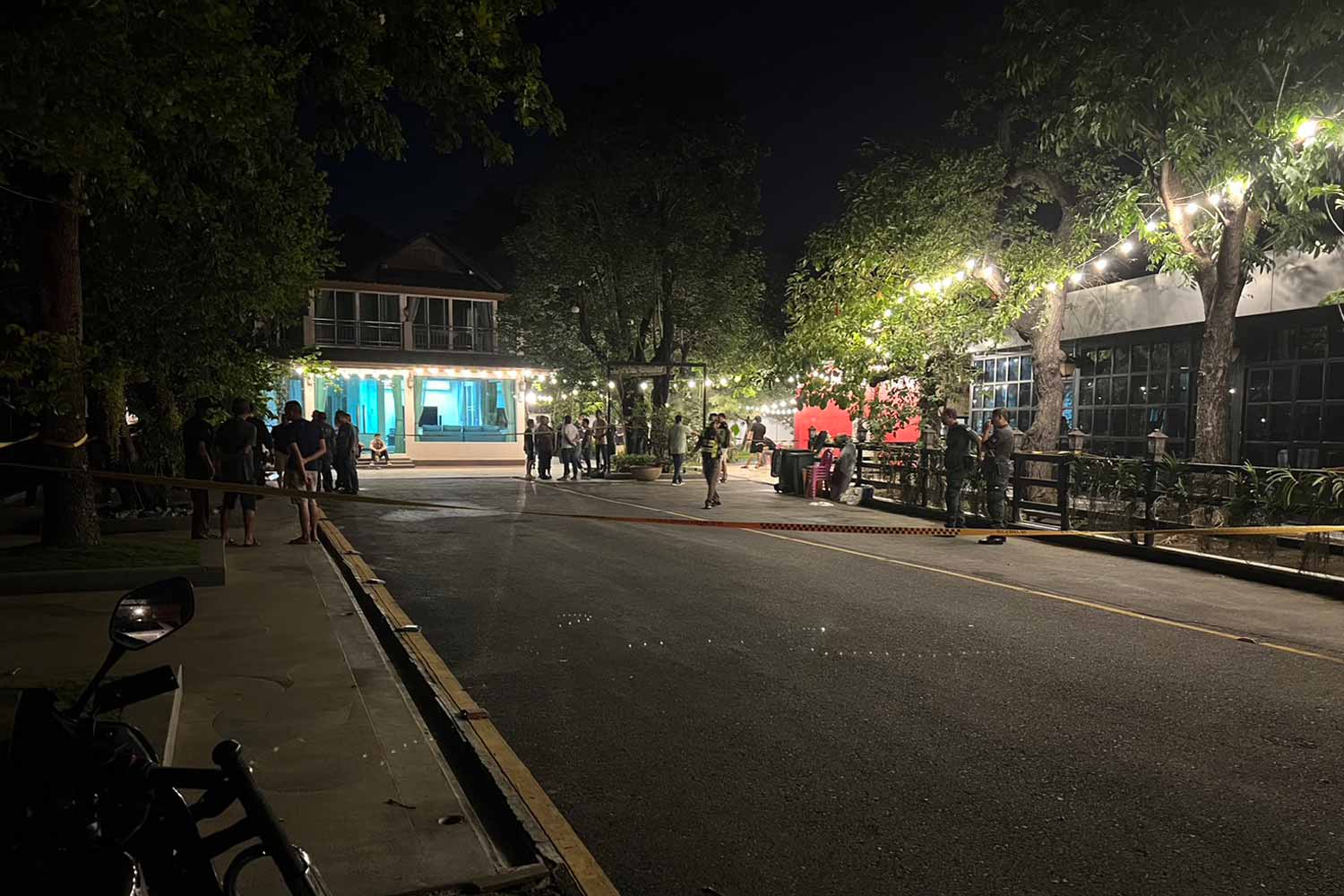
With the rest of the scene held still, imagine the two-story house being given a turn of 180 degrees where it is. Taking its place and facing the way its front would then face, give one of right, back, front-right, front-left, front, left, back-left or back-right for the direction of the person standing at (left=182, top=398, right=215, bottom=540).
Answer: back

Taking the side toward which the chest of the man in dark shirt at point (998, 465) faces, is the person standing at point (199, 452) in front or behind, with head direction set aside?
in front

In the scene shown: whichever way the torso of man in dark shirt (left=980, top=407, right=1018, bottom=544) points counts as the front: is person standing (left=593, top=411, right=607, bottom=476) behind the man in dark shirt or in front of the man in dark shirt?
in front

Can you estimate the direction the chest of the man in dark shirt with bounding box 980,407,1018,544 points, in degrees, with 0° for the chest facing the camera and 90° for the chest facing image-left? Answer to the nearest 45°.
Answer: approximately 90°

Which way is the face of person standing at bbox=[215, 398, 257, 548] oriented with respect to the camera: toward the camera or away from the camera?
away from the camera

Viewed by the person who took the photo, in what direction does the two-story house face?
facing the viewer

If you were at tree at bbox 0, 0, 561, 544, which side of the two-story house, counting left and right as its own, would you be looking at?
front

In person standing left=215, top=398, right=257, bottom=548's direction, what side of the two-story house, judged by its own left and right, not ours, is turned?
front

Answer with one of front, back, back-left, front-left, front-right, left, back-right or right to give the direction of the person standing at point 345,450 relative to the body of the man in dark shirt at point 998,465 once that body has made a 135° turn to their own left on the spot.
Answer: back-right

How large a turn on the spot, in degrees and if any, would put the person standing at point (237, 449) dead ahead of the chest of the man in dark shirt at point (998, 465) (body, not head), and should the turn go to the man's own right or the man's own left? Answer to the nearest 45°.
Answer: approximately 45° to the man's own left

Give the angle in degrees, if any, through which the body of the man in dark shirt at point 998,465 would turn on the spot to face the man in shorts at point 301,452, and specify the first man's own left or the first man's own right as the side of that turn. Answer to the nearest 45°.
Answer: approximately 45° to the first man's own left

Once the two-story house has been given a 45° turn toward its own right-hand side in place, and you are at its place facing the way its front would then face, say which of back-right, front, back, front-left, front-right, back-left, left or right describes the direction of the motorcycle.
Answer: front-left
